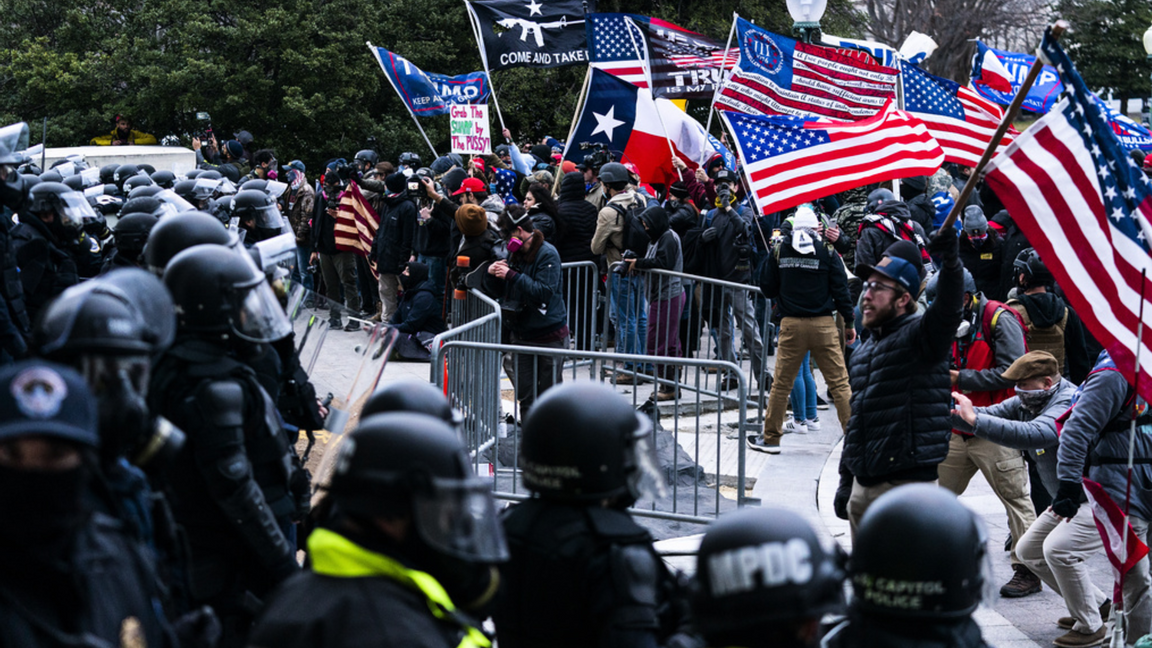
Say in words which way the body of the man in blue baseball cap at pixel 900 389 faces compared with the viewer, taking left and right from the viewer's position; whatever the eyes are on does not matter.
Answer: facing the viewer and to the left of the viewer

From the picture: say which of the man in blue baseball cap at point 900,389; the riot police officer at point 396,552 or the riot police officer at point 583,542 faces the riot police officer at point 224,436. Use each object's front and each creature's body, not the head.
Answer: the man in blue baseball cap

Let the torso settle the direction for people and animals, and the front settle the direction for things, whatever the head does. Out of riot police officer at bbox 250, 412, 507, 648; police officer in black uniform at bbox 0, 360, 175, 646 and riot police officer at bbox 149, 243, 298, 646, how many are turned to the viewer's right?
2

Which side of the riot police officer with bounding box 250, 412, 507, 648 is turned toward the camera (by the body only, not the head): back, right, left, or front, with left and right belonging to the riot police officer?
right

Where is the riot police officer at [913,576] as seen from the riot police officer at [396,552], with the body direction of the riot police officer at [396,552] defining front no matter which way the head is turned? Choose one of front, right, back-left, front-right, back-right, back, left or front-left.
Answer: front

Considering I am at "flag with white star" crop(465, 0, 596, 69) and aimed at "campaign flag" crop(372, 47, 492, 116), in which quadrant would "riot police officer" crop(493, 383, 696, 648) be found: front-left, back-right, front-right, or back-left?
back-left

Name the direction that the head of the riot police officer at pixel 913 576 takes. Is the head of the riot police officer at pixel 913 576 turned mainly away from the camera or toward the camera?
away from the camera

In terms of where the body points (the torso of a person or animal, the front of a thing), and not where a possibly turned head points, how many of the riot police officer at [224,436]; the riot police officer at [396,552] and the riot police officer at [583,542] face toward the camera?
0

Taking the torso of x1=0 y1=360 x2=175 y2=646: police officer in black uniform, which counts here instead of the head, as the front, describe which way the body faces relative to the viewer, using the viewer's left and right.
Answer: facing the viewer

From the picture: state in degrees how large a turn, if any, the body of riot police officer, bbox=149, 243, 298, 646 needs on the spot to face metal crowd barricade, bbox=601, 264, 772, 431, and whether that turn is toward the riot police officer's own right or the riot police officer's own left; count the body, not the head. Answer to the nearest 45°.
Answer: approximately 45° to the riot police officer's own left

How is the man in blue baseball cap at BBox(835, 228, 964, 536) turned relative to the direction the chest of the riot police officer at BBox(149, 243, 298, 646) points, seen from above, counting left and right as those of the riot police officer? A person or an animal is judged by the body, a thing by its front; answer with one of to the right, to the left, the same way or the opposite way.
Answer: the opposite way

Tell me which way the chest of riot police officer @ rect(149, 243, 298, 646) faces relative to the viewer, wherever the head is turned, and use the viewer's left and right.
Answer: facing to the right of the viewer

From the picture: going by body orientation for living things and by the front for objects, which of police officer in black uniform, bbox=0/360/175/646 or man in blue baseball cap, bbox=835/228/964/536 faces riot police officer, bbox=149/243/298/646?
the man in blue baseball cap

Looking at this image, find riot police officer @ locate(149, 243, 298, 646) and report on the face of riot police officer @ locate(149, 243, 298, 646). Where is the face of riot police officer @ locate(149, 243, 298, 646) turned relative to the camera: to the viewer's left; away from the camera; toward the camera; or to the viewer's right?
to the viewer's right

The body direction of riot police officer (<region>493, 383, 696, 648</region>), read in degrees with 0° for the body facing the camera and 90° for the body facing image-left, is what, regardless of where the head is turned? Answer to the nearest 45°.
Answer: approximately 225°

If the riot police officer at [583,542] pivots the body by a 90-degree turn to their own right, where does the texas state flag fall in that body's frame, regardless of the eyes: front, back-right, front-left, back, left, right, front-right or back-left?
back-left
